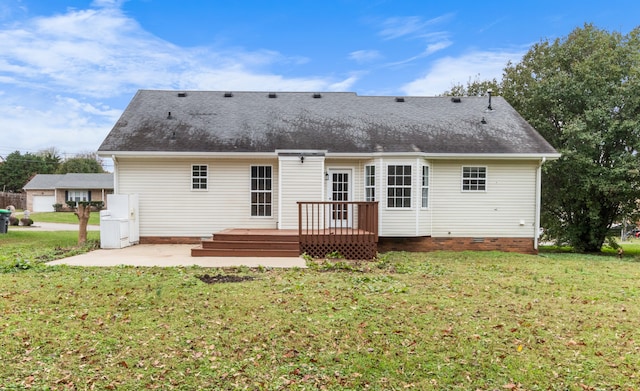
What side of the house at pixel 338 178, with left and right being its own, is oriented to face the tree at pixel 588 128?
right

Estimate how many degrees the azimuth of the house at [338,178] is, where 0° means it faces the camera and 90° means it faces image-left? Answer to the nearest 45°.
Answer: approximately 180°

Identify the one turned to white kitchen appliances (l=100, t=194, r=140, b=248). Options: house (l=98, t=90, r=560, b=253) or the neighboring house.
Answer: the neighboring house

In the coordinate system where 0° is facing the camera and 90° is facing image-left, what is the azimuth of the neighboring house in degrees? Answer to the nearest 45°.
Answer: approximately 0°

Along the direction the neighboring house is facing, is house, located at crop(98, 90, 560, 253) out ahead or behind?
ahead

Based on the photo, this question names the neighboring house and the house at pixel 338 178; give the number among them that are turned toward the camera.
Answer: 1

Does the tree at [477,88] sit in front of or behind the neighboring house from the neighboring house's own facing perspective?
in front

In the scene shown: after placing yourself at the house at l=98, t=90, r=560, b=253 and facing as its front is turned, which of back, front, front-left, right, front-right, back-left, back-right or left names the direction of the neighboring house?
front-left

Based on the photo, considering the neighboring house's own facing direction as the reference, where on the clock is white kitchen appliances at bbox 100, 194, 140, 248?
The white kitchen appliances is roughly at 12 o'clock from the neighboring house.

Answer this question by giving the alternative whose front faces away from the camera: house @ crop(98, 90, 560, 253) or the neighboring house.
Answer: the house
